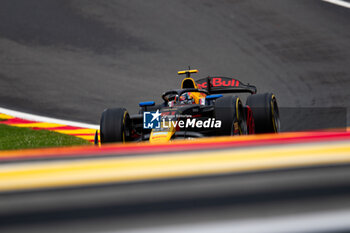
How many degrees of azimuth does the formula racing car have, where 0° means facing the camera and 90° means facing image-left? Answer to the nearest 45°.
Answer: approximately 0°
